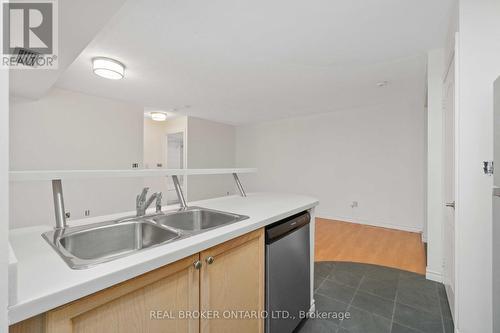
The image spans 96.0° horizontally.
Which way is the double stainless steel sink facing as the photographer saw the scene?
facing the viewer and to the right of the viewer

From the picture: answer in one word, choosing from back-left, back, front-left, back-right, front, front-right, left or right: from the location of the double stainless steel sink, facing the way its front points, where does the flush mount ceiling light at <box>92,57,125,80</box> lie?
back-left

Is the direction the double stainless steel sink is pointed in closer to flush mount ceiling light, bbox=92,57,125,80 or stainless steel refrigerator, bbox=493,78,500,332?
the stainless steel refrigerator

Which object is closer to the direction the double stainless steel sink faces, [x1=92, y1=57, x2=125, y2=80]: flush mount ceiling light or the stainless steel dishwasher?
the stainless steel dishwasher

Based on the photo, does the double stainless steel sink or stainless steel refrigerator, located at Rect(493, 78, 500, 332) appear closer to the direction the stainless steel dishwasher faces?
the stainless steel refrigerator

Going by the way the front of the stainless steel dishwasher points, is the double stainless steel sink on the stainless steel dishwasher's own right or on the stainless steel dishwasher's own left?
on the stainless steel dishwasher's own right

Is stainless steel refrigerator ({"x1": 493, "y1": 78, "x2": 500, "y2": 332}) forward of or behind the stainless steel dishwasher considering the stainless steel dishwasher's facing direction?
forward

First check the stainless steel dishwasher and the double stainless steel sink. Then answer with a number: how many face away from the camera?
0
